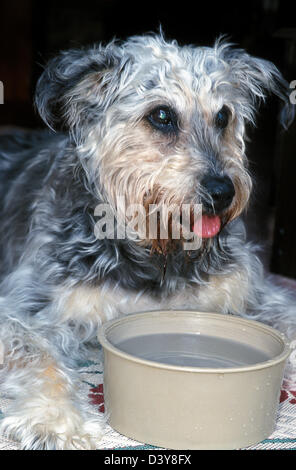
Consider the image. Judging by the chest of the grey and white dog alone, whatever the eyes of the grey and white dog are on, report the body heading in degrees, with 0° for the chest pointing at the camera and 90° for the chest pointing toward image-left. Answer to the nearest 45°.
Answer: approximately 315°

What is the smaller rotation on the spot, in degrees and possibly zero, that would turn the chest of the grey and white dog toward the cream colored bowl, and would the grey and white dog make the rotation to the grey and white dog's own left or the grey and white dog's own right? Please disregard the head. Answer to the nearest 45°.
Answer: approximately 45° to the grey and white dog's own right
